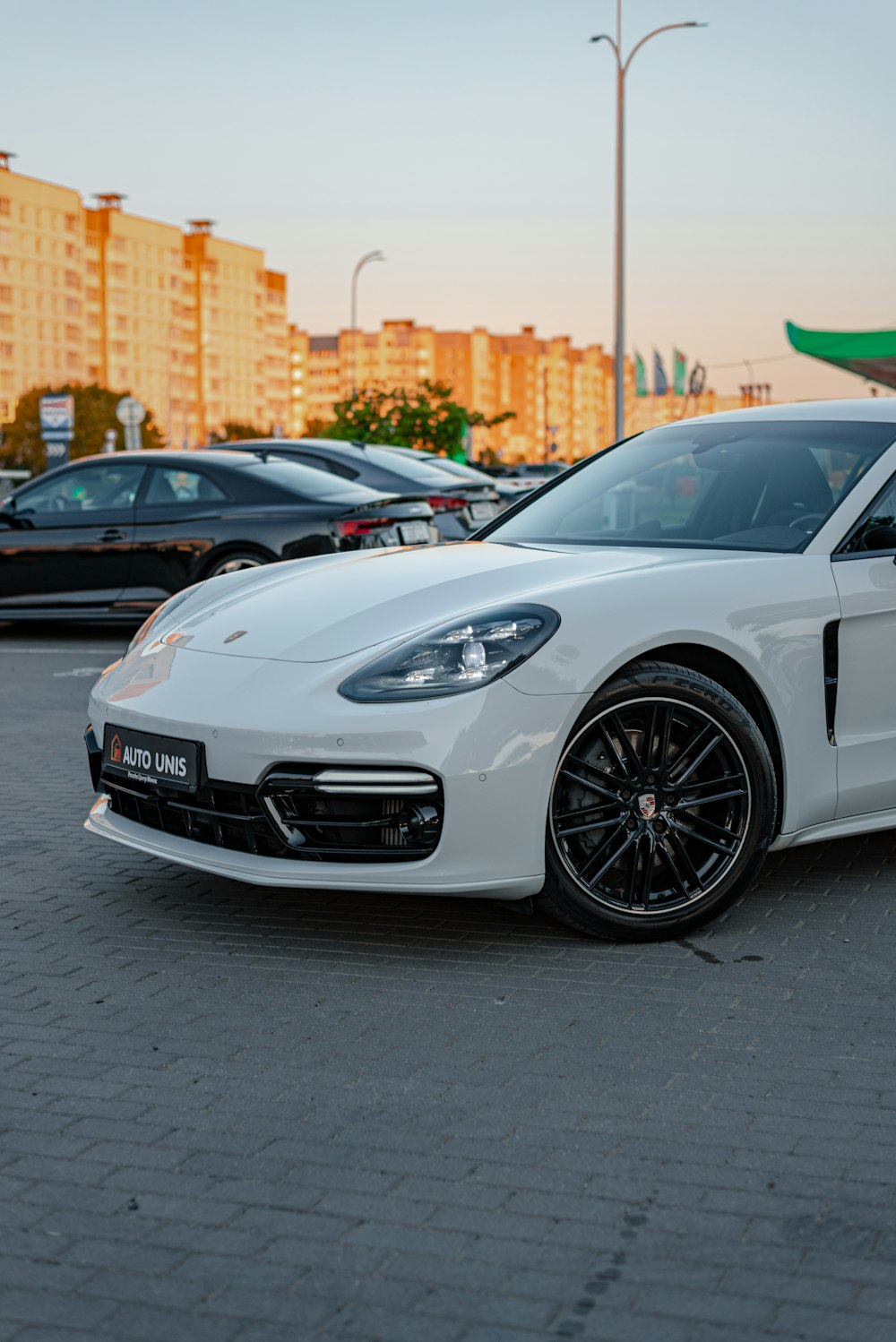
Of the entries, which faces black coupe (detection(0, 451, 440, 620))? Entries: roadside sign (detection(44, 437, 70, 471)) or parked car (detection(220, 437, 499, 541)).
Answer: the roadside sign

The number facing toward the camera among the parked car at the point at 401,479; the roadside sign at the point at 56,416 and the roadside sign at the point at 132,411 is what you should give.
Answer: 2

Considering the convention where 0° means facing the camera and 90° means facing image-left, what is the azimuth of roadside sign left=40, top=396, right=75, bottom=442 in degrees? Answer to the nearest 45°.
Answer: approximately 0°

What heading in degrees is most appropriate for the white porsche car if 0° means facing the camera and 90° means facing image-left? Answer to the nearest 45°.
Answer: approximately 45°

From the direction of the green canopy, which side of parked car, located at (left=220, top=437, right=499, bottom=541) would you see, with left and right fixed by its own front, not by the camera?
right

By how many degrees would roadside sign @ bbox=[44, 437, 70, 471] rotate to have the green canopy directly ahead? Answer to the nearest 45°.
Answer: approximately 90° to its left

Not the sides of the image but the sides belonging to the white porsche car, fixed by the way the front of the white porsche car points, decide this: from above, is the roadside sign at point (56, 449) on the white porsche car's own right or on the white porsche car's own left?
on the white porsche car's own right

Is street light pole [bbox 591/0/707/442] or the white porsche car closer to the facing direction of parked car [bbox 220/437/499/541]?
the street light pole
